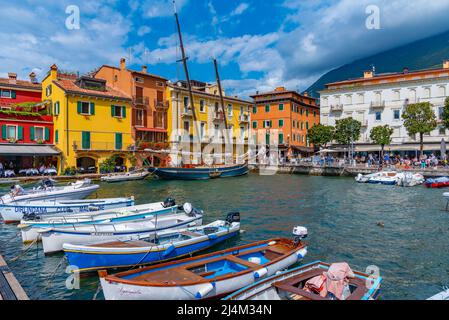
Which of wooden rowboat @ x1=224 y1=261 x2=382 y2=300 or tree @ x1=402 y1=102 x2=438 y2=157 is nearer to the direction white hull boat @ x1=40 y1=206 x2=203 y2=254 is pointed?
the wooden rowboat

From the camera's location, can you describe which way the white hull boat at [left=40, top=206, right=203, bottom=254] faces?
facing the viewer and to the left of the viewer

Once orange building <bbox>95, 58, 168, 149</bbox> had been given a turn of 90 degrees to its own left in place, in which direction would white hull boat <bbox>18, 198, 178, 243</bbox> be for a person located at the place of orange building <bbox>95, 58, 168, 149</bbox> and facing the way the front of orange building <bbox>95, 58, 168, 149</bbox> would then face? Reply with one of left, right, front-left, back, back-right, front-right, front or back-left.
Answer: back-right

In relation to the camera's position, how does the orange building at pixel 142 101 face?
facing the viewer and to the right of the viewer

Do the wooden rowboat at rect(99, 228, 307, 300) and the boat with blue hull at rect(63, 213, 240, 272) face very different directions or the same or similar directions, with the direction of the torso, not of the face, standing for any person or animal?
same or similar directions

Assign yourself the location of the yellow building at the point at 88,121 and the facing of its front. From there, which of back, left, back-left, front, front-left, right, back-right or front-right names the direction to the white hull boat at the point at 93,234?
front-right
